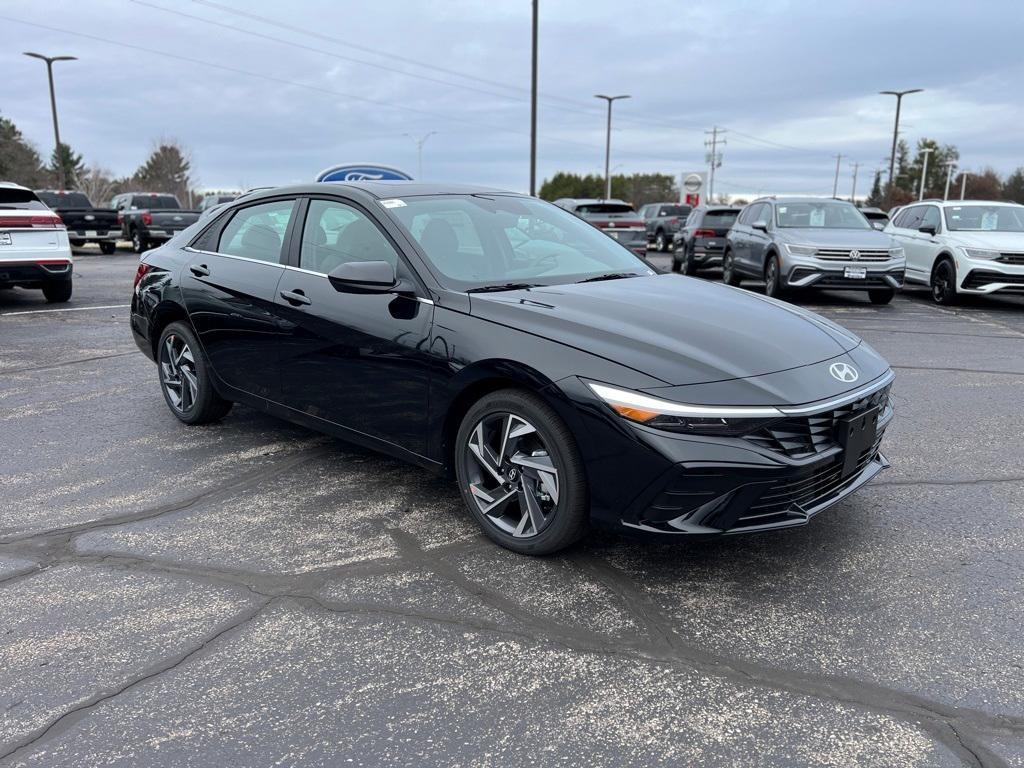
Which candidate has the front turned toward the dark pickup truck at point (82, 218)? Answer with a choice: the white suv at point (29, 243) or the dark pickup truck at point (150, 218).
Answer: the white suv

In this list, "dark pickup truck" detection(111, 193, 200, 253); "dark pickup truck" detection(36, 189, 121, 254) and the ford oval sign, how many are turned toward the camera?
1

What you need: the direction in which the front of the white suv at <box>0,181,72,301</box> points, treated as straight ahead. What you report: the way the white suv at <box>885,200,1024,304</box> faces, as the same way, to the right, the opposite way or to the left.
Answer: the opposite way

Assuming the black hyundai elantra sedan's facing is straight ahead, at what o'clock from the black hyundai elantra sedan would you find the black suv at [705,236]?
The black suv is roughly at 8 o'clock from the black hyundai elantra sedan.

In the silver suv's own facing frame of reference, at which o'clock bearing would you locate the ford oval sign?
The ford oval sign is roughly at 5 o'clock from the silver suv.

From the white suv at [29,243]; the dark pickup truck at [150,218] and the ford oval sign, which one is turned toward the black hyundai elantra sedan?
the ford oval sign

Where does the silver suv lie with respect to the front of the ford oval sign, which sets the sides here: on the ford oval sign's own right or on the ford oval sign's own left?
on the ford oval sign's own left

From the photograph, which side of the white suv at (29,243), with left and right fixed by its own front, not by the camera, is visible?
back

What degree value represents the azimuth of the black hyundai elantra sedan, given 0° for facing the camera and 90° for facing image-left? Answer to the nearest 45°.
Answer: approximately 315°

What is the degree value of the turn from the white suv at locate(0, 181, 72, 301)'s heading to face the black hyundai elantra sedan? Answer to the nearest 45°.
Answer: approximately 180°

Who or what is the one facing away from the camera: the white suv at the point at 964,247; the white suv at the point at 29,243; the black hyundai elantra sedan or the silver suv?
the white suv at the point at 29,243

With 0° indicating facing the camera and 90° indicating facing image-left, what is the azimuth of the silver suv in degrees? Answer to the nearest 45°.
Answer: approximately 315°

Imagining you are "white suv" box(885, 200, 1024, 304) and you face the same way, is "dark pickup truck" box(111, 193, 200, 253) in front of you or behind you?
behind
